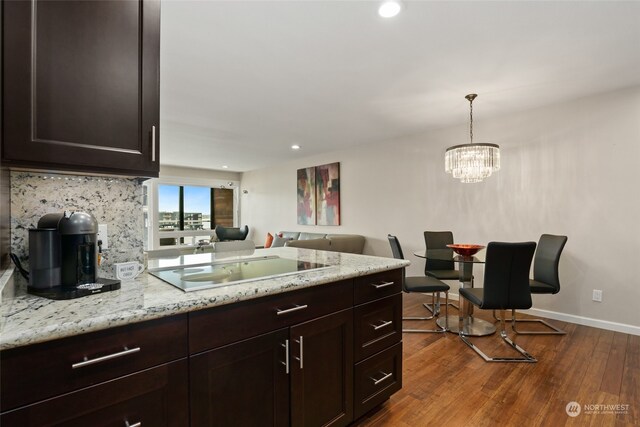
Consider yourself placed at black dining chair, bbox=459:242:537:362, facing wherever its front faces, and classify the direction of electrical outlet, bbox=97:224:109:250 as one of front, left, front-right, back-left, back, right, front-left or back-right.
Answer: left

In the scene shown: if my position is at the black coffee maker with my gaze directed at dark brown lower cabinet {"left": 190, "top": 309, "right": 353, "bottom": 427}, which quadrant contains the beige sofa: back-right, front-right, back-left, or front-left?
front-left

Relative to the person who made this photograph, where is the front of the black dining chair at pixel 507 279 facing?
facing away from the viewer and to the left of the viewer

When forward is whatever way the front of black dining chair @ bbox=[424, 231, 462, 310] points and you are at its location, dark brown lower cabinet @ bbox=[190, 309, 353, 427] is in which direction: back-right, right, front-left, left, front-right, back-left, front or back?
front-right

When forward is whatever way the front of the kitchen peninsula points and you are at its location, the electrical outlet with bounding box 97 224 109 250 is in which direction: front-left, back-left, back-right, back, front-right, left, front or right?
back

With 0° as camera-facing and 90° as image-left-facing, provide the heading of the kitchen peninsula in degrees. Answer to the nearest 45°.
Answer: approximately 315°

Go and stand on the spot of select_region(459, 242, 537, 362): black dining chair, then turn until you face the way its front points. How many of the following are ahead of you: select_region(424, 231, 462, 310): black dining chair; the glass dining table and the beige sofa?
3

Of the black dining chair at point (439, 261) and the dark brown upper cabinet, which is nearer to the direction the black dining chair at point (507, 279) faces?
the black dining chair

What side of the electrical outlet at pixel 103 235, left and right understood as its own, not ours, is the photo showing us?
front

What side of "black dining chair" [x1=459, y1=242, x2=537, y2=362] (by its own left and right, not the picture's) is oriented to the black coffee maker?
left

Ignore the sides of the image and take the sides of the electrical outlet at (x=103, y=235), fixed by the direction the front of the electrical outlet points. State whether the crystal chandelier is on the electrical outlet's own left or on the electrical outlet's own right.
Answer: on the electrical outlet's own left

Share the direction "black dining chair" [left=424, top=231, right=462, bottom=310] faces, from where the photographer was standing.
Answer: facing the viewer and to the right of the viewer

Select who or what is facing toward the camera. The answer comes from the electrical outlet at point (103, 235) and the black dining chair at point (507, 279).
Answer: the electrical outlet

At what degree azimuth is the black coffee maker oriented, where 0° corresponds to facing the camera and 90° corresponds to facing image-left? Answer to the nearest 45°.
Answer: approximately 315°

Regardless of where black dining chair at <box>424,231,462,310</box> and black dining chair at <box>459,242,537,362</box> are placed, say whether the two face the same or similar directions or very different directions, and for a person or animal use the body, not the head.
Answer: very different directions

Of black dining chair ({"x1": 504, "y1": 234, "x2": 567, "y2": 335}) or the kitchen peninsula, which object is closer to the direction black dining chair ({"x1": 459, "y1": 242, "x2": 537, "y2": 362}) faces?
the black dining chair
